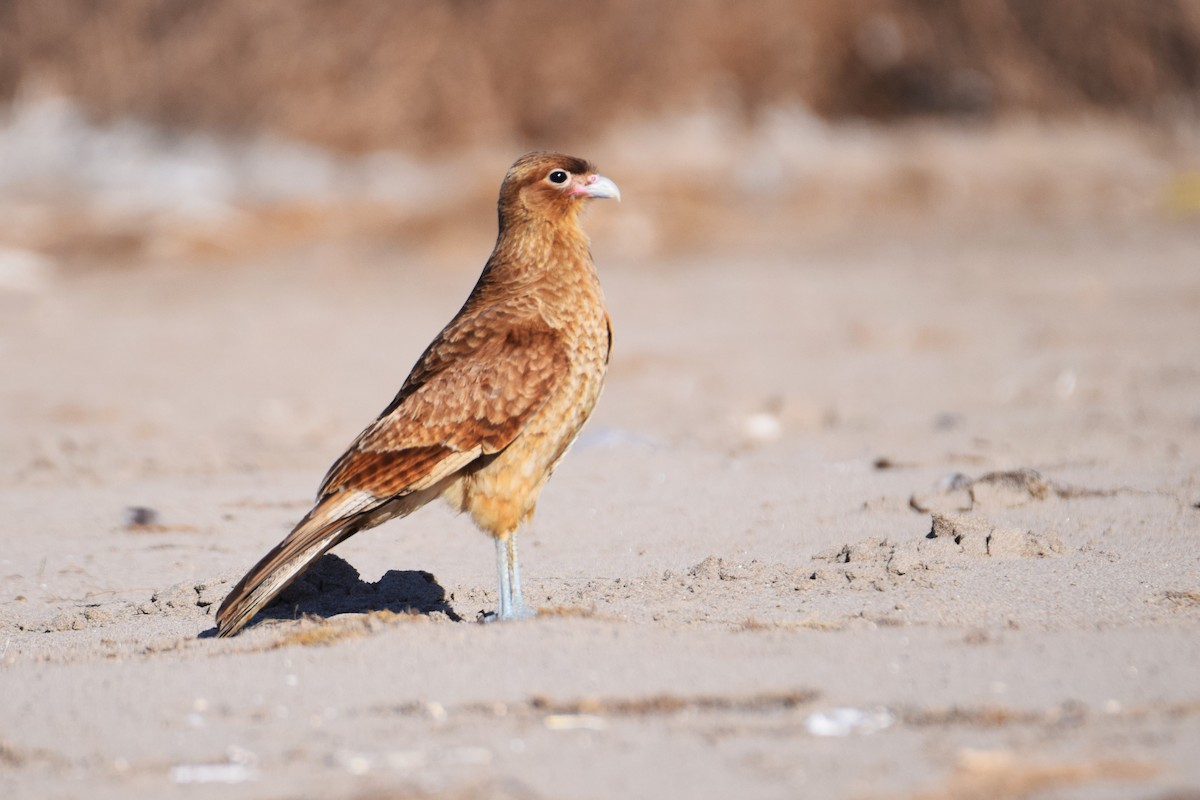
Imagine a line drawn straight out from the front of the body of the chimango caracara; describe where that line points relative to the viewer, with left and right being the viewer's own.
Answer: facing to the right of the viewer
